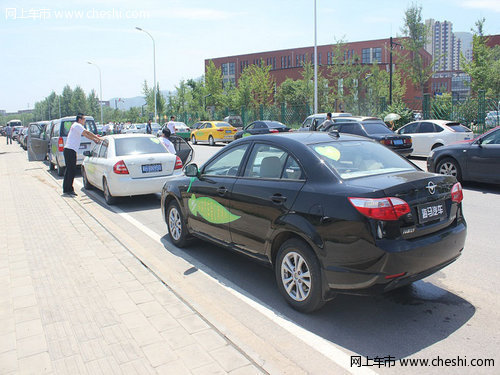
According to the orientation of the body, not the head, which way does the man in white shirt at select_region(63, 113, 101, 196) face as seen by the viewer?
to the viewer's right

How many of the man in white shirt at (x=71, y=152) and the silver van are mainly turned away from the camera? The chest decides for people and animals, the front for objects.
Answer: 1

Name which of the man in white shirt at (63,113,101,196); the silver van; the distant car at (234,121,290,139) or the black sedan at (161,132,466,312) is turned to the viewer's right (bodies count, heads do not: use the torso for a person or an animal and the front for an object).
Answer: the man in white shirt

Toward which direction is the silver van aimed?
away from the camera

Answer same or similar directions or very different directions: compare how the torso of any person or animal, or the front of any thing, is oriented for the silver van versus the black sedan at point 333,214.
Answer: same or similar directions

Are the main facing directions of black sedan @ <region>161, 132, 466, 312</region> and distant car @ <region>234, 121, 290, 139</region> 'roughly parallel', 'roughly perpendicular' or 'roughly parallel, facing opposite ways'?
roughly parallel

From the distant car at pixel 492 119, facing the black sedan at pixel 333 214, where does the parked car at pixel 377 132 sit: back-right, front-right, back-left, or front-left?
front-right

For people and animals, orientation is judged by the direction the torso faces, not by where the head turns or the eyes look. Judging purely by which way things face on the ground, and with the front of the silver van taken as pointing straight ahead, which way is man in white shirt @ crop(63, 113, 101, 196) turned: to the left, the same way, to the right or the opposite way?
to the right

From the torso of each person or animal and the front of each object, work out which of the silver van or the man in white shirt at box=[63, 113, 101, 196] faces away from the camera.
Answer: the silver van

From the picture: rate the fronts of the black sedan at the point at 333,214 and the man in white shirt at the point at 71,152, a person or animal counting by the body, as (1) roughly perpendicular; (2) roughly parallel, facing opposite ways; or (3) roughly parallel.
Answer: roughly perpendicular

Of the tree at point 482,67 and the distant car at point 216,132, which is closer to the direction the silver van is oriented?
the distant car

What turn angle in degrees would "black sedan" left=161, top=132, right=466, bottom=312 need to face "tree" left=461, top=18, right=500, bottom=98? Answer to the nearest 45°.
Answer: approximately 45° to its right

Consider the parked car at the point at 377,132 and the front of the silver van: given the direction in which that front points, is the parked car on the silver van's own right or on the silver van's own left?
on the silver van's own right
